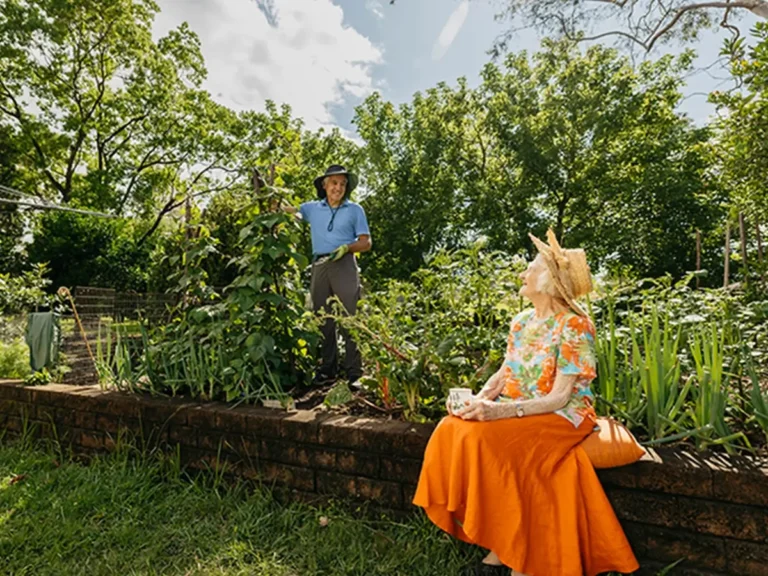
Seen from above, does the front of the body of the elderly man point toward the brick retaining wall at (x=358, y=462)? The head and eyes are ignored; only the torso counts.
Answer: yes

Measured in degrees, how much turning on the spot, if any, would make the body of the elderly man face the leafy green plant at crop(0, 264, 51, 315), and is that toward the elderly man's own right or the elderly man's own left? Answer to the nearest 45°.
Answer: approximately 135° to the elderly man's own right

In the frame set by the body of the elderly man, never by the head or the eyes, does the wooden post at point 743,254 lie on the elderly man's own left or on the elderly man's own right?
on the elderly man's own left

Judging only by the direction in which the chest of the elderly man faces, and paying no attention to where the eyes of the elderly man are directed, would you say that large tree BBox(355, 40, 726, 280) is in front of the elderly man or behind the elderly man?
behind

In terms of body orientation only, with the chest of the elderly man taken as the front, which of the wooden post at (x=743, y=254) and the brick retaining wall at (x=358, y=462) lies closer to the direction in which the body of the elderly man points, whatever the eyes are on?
the brick retaining wall

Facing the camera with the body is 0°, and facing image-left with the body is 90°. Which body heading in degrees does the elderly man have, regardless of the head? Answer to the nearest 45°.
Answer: approximately 0°

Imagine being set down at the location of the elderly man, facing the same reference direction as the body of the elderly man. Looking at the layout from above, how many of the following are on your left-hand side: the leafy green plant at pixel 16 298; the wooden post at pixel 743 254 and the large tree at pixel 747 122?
2
